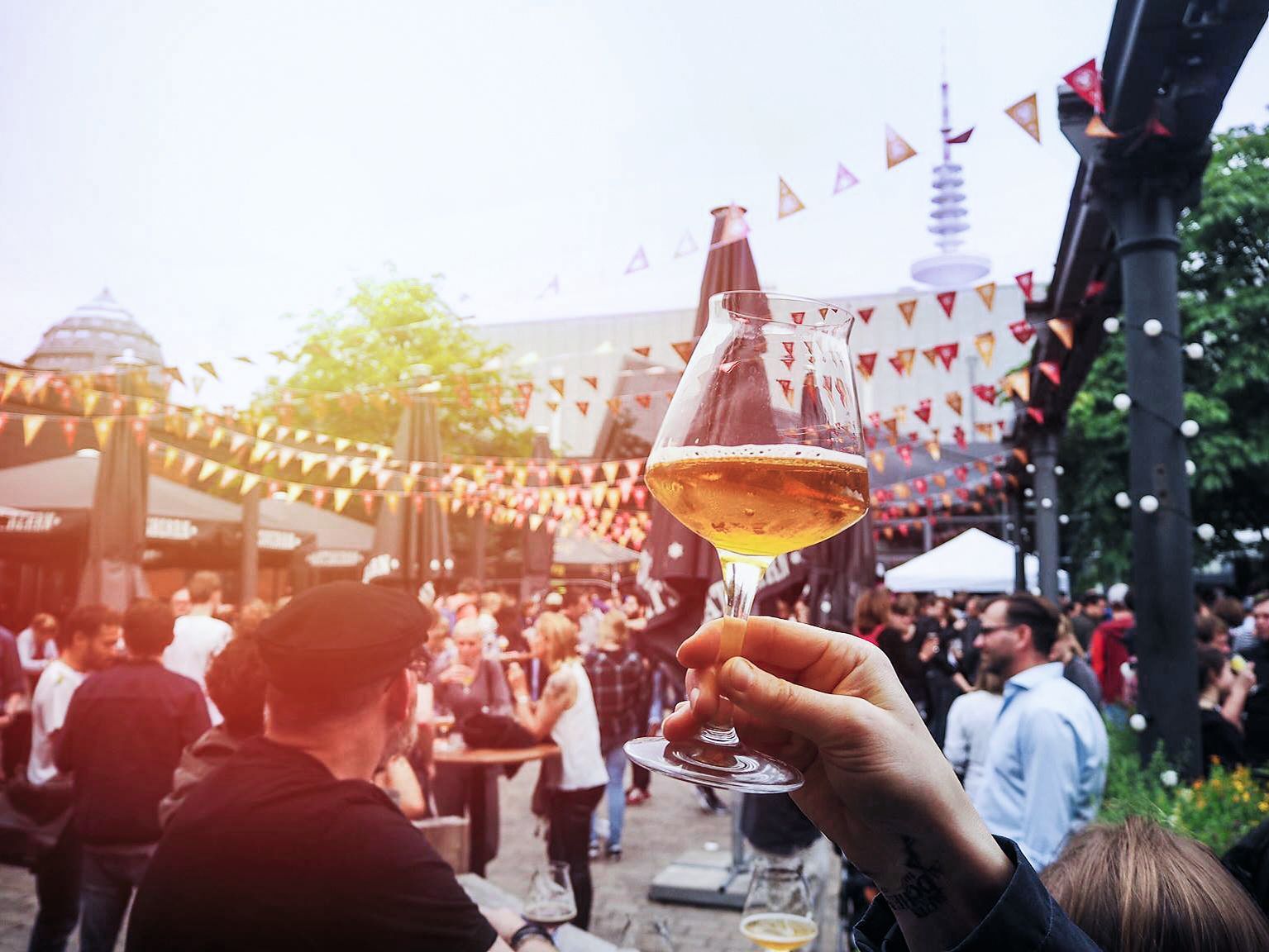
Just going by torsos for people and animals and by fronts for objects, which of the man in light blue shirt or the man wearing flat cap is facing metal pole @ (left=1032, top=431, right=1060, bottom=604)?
the man wearing flat cap

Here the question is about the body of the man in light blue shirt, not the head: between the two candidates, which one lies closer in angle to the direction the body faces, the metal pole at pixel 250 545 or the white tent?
the metal pole

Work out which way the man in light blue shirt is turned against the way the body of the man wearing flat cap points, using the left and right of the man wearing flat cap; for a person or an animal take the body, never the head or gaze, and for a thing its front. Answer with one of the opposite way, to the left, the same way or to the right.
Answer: to the left

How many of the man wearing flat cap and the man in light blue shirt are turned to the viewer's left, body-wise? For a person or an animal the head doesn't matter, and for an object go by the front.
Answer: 1

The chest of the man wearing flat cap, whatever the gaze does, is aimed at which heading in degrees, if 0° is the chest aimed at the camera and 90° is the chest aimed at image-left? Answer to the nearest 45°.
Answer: approximately 225°

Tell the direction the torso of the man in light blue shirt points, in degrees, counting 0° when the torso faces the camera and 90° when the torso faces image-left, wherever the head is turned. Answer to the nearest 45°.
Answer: approximately 90°

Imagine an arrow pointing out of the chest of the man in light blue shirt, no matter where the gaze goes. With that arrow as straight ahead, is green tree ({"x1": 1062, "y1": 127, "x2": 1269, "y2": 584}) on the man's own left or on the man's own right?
on the man's own right
